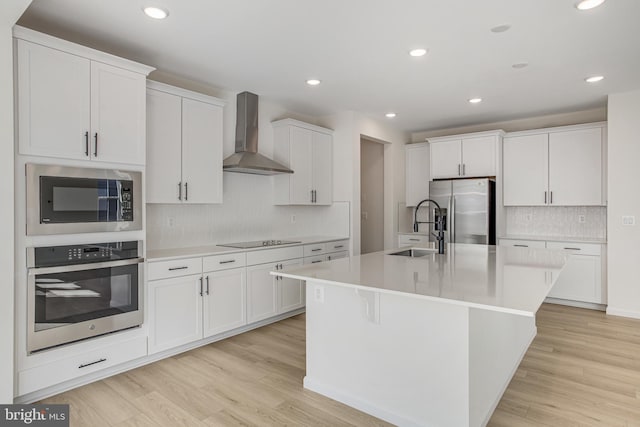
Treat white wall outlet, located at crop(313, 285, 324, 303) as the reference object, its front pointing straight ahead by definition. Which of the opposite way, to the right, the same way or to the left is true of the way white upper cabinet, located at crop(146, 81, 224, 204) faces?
to the left

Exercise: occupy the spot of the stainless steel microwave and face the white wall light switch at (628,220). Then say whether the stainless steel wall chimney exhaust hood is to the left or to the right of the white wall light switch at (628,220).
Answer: left

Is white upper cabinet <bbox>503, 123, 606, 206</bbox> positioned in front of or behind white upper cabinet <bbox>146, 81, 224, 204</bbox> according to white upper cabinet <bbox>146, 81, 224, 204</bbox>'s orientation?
in front

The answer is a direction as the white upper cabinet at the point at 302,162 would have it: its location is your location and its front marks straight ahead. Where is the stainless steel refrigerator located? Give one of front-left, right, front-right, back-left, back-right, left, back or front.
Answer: front-left

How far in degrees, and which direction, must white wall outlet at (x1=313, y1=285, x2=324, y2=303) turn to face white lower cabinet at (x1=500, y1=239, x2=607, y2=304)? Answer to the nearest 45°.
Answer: approximately 180°

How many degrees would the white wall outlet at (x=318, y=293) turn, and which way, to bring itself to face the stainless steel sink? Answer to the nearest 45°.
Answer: approximately 180°

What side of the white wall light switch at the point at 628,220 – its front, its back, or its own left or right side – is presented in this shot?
front

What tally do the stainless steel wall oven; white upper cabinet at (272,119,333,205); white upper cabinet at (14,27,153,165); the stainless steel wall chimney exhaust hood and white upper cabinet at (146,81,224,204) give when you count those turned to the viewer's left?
0

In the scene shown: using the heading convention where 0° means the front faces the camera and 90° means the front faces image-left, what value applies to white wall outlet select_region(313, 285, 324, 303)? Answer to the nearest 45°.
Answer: approximately 45°

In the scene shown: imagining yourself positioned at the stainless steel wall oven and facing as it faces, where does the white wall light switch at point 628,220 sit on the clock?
The white wall light switch is roughly at 11 o'clock from the stainless steel wall oven.

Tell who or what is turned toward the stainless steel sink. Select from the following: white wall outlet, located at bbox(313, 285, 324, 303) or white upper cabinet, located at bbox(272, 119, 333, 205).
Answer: the white upper cabinet

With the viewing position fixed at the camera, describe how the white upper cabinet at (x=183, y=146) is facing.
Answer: facing the viewer and to the right of the viewer

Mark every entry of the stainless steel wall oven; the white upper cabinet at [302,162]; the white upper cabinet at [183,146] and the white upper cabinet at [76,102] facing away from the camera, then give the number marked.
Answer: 0
